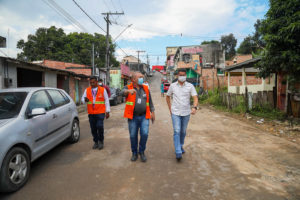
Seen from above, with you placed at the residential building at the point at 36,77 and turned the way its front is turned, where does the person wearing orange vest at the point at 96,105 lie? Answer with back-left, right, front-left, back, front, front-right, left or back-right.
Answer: front-right

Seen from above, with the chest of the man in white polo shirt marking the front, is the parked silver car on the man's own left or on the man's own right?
on the man's own right

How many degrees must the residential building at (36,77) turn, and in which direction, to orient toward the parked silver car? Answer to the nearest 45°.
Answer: approximately 45° to its right

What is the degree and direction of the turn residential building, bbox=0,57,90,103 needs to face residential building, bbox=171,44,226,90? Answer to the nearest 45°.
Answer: approximately 90° to its left

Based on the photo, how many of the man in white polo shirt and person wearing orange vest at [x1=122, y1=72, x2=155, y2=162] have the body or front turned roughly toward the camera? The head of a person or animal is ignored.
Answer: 2

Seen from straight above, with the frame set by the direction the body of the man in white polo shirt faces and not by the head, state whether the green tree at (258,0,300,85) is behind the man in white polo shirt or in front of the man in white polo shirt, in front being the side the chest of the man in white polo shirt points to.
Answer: behind

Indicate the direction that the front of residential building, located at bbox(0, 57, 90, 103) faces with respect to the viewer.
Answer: facing the viewer and to the right of the viewer

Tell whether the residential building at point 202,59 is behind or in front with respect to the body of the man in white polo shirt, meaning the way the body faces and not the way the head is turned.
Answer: behind

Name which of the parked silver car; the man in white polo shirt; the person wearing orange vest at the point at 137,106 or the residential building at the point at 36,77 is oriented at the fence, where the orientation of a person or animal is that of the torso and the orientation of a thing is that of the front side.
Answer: the residential building
